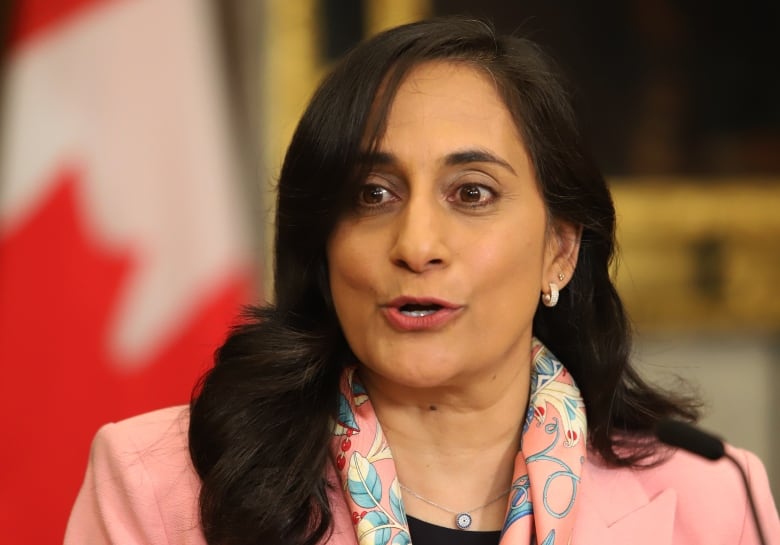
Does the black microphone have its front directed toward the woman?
yes

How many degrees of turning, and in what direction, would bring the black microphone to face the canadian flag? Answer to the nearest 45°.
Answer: approximately 45° to its right

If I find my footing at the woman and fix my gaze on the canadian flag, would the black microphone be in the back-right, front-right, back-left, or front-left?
back-right

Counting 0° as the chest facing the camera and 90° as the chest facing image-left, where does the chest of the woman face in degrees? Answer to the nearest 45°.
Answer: approximately 0°

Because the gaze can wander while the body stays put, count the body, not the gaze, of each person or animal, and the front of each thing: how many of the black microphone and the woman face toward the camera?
1

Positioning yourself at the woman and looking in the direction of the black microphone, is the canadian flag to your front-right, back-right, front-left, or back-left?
back-left

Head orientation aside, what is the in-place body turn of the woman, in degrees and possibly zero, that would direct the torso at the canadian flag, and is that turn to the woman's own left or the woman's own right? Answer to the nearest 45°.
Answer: approximately 135° to the woman's own right

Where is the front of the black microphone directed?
to the viewer's left

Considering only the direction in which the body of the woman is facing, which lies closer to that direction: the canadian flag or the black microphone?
the black microphone
